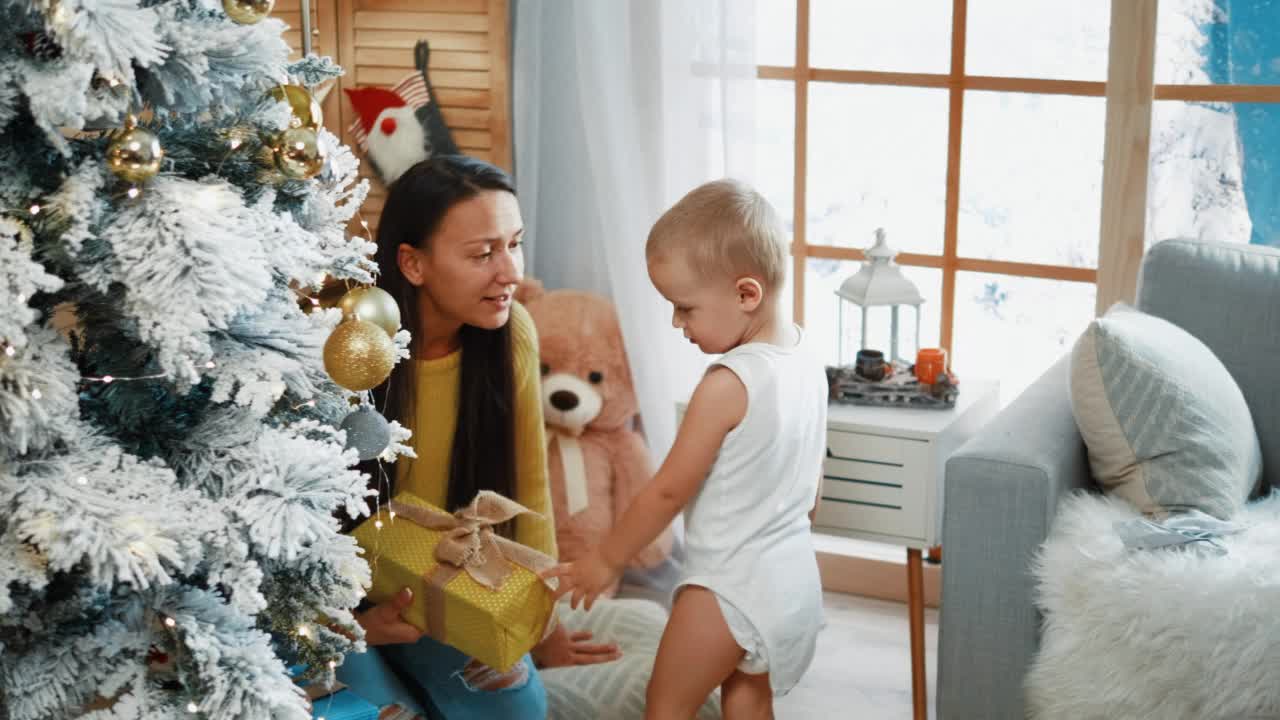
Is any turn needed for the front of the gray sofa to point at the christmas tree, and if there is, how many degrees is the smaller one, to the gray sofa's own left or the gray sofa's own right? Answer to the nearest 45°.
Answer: approximately 45° to the gray sofa's own right

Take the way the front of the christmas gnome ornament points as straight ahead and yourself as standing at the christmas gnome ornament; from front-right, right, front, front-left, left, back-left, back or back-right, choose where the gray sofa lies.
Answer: front-left

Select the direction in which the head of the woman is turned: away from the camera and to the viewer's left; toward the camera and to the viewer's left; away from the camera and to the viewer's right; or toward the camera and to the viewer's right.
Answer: toward the camera and to the viewer's right

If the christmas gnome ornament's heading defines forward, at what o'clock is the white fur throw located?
The white fur throw is roughly at 11 o'clock from the christmas gnome ornament.

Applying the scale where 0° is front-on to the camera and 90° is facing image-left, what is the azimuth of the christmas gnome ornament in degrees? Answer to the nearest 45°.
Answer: approximately 0°

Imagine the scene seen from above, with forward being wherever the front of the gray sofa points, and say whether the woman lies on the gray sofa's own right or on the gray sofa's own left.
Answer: on the gray sofa's own right

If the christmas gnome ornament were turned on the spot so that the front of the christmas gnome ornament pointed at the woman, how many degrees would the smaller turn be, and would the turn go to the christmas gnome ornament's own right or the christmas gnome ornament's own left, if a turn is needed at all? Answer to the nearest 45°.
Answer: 0° — it already faces them
